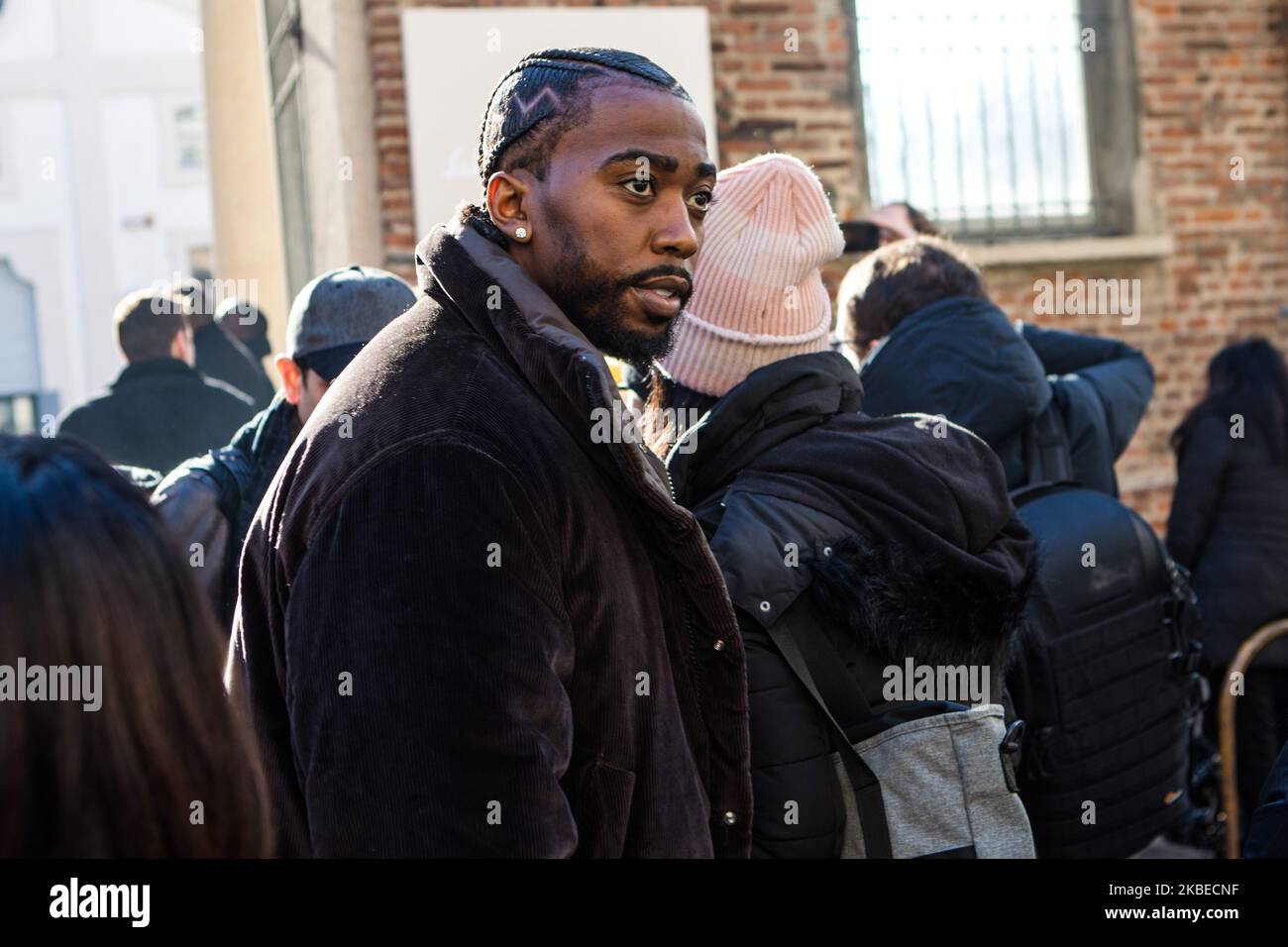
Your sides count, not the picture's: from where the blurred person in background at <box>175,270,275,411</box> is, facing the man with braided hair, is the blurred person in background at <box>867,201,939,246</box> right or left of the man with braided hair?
left

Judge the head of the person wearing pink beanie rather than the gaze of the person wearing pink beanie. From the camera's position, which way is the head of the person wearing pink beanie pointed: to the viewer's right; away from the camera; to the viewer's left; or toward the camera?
away from the camera

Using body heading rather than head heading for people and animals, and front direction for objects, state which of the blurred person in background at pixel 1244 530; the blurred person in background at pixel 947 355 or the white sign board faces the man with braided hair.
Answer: the white sign board

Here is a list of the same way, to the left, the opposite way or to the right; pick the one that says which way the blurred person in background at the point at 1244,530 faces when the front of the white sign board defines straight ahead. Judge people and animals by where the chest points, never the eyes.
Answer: the opposite way

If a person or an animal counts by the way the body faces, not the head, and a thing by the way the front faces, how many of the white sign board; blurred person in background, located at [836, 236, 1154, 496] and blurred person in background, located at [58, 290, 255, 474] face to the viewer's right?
0

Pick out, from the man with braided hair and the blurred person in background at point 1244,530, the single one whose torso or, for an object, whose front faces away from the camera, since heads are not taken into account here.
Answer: the blurred person in background

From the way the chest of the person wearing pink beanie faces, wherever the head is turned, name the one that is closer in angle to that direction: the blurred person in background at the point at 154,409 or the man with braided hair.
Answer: the blurred person in background

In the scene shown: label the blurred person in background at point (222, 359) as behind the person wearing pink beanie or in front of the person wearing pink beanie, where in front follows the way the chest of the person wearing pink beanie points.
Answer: in front

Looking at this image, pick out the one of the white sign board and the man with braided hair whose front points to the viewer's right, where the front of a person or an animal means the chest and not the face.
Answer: the man with braided hair

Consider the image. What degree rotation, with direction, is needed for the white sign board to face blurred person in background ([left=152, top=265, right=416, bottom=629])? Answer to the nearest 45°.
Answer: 0° — it already faces them

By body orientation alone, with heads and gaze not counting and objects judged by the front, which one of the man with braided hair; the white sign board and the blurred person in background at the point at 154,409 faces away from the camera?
the blurred person in background

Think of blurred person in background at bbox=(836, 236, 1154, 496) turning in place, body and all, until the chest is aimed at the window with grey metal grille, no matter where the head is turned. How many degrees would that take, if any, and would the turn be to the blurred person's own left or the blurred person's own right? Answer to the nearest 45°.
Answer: approximately 45° to the blurred person's own right

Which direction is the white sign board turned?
toward the camera

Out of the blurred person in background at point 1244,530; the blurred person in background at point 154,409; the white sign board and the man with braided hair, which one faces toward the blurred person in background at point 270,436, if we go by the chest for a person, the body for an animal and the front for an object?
the white sign board

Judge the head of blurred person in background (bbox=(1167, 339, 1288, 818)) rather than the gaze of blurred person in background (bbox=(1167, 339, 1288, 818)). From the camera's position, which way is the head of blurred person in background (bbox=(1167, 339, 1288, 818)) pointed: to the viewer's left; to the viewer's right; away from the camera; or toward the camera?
away from the camera

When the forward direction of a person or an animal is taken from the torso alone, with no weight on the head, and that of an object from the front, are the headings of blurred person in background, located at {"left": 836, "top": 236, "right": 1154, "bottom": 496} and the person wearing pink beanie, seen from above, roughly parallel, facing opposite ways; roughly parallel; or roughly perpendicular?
roughly parallel
